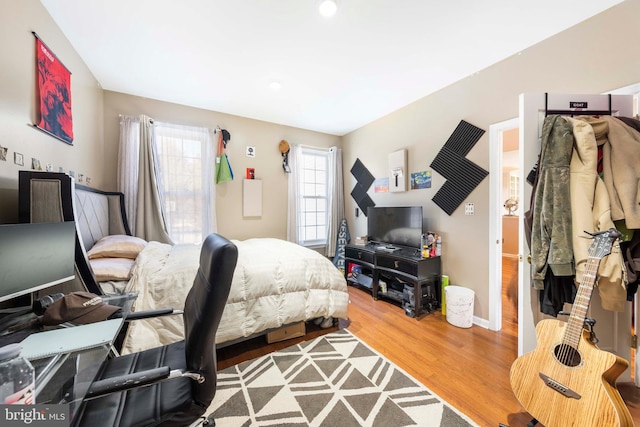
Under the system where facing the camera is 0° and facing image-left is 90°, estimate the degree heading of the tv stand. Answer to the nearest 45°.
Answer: approximately 45°

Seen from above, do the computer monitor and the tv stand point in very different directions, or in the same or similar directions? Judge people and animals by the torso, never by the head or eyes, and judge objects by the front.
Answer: very different directions

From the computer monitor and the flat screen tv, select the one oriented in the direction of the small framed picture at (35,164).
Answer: the flat screen tv

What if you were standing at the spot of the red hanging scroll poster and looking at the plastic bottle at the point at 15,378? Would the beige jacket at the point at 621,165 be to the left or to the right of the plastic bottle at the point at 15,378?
left

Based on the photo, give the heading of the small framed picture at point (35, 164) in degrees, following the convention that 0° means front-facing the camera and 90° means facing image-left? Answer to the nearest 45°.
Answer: approximately 315°

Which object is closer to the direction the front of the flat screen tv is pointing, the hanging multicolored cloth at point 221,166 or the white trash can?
the hanging multicolored cloth

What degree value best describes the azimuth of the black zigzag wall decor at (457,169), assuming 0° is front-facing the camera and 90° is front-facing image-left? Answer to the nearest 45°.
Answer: approximately 45°

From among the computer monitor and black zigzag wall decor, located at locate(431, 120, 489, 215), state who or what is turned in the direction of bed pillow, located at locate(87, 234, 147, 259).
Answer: the black zigzag wall decor

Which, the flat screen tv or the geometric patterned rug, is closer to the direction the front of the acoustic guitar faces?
the geometric patterned rug
